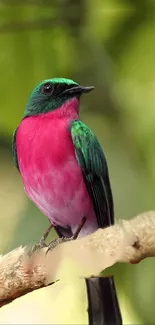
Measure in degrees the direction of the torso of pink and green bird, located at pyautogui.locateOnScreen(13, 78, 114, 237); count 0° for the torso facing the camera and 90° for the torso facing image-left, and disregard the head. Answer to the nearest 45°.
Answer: approximately 45°
